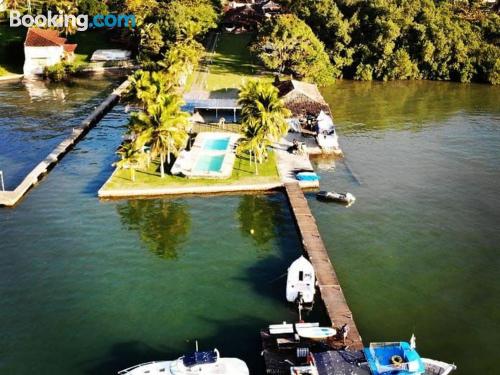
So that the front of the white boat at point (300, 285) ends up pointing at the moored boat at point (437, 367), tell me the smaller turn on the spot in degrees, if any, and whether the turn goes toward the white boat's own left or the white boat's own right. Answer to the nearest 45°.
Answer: approximately 135° to the white boat's own right

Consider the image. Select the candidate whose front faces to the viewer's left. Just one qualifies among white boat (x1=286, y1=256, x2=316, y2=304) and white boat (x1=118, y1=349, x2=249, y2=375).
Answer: white boat (x1=118, y1=349, x2=249, y2=375)

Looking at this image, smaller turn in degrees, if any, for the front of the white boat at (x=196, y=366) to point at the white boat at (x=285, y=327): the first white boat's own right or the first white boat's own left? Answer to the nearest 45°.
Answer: approximately 135° to the first white boat's own right

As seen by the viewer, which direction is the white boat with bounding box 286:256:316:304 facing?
away from the camera

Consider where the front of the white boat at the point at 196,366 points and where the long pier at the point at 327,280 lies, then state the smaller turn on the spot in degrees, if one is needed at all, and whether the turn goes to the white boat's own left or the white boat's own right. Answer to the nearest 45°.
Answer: approximately 135° to the white boat's own right

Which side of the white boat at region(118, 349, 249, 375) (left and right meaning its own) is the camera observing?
left

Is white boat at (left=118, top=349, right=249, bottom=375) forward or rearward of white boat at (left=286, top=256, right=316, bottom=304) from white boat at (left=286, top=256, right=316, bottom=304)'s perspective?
rearward
